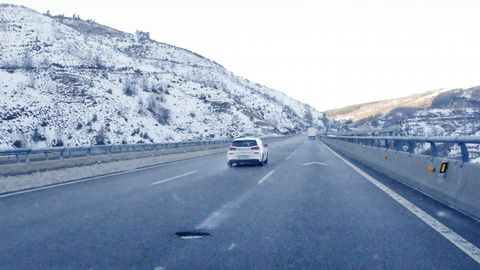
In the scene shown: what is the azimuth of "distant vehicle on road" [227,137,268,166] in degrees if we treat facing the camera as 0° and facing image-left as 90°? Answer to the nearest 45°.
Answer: approximately 180°

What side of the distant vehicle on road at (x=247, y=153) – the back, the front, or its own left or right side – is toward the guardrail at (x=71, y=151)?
left
